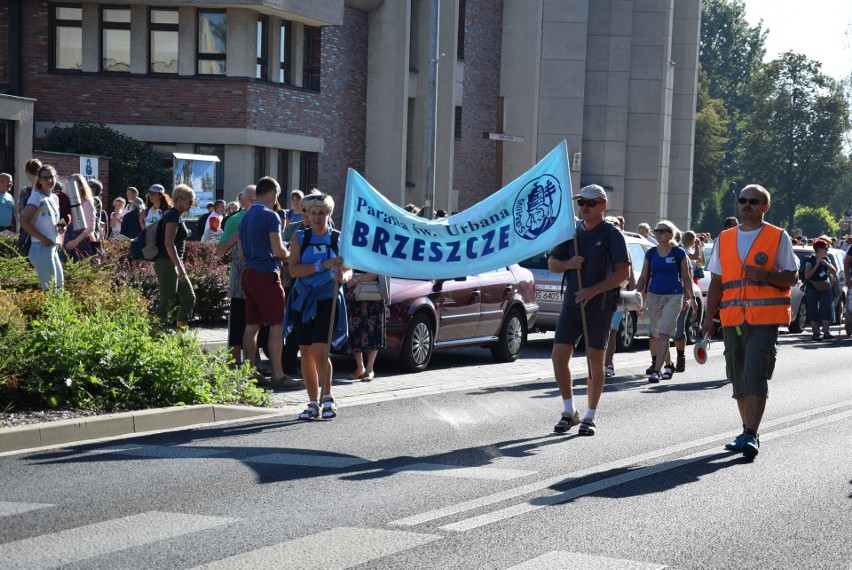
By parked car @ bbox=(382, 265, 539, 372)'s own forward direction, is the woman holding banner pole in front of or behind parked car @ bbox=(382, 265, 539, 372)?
in front

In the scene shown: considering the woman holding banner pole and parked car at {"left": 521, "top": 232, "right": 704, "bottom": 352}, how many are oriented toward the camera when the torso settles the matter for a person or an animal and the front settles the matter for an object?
1

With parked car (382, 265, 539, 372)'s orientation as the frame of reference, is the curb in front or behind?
in front

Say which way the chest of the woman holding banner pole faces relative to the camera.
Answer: toward the camera

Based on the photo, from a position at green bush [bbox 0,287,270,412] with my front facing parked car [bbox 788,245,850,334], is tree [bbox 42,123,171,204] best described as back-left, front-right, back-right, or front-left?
front-left

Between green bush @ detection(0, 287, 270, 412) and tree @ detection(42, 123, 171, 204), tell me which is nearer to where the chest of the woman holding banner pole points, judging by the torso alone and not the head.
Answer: the green bush

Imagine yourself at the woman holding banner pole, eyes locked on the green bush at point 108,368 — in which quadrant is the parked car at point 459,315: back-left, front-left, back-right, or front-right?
back-right

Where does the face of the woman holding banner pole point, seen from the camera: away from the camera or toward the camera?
toward the camera

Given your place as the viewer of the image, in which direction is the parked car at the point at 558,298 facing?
facing away from the viewer and to the right of the viewer
